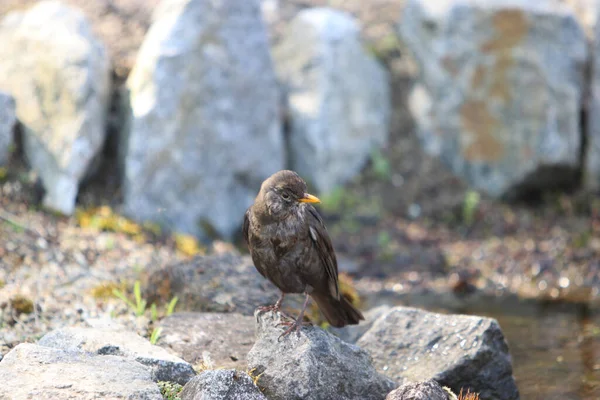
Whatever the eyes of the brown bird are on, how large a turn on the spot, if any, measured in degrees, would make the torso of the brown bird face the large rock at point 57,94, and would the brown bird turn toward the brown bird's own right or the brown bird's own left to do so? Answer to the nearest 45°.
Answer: approximately 90° to the brown bird's own right

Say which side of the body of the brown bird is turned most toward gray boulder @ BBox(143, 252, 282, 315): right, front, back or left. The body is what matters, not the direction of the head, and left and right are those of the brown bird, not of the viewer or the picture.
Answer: right

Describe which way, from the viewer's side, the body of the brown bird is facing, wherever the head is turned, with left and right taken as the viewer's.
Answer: facing the viewer and to the left of the viewer

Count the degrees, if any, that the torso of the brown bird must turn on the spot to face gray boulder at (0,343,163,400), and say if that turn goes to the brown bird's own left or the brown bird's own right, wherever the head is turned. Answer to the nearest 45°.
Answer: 0° — it already faces it

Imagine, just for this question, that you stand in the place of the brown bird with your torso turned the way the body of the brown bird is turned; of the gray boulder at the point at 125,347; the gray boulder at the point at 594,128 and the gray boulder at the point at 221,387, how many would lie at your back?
1

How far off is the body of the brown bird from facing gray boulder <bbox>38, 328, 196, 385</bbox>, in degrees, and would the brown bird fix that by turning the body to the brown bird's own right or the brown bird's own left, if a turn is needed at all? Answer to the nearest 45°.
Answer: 0° — it already faces it

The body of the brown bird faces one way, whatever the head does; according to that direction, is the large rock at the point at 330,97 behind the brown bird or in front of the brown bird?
behind

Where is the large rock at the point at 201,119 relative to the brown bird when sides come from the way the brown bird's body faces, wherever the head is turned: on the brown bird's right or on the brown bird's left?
on the brown bird's right

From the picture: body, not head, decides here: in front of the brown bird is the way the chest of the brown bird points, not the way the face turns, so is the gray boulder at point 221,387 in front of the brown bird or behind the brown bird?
in front

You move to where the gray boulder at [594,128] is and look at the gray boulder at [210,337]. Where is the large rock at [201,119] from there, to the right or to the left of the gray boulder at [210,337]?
right

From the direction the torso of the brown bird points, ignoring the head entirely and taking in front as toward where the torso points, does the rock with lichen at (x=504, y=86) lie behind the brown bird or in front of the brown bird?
behind

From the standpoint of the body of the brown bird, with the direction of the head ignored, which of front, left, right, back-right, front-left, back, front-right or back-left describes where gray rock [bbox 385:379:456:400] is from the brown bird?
left

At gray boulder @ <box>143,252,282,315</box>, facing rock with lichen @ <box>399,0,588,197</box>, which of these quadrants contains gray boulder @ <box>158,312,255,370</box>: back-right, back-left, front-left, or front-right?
back-right
